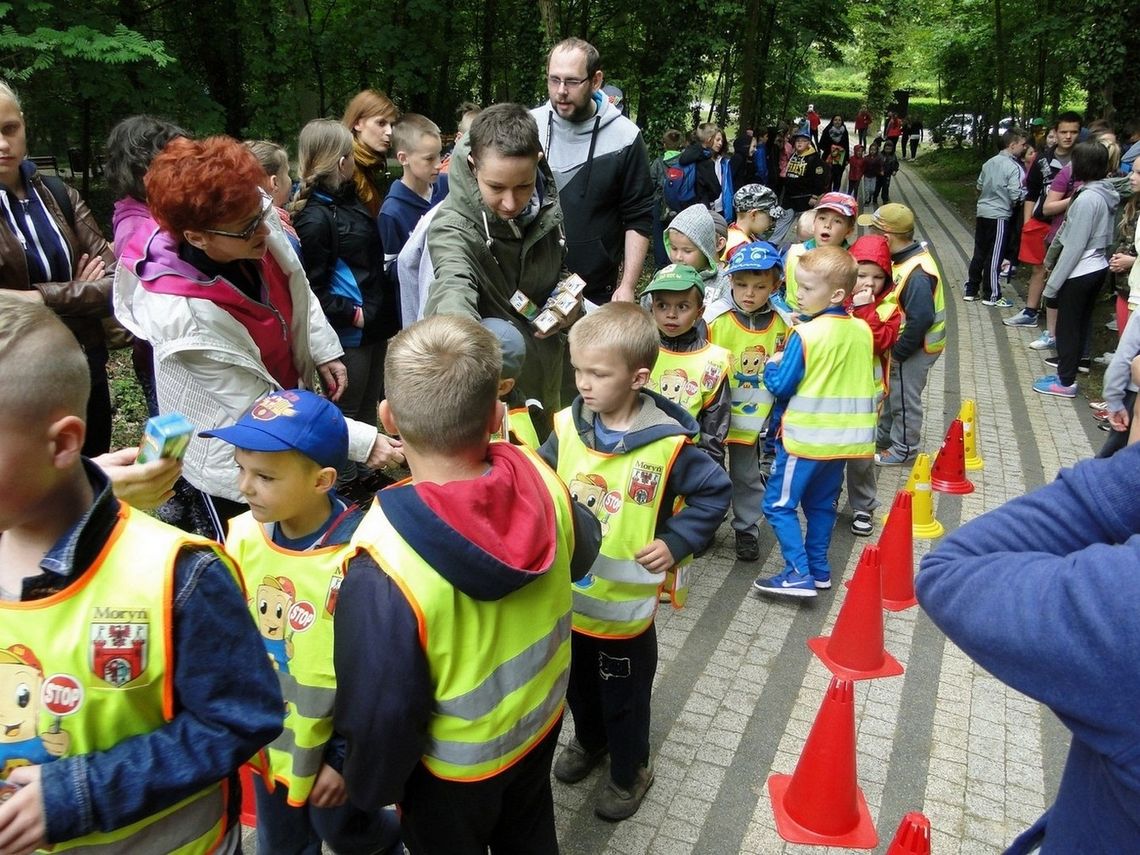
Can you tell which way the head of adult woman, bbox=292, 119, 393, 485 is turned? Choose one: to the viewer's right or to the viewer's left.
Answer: to the viewer's right

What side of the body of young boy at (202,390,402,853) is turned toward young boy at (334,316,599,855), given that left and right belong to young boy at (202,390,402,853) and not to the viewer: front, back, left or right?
left

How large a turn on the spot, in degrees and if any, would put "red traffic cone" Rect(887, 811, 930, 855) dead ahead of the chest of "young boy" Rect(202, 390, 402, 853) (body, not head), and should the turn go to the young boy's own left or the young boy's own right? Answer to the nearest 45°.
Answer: approximately 135° to the young boy's own left

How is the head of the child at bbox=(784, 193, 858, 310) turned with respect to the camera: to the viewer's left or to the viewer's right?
to the viewer's left

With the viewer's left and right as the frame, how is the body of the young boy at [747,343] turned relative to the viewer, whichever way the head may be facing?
facing the viewer

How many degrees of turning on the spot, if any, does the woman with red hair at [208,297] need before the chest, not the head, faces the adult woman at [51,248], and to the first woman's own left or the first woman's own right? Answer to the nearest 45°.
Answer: approximately 180°

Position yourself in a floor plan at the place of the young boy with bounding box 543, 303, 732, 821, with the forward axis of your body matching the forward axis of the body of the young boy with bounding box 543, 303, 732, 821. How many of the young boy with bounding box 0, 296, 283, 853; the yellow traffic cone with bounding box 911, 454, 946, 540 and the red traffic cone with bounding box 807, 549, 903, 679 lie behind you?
2

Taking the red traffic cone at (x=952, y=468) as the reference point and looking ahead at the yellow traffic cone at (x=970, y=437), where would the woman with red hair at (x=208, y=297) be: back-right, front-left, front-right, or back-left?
back-left

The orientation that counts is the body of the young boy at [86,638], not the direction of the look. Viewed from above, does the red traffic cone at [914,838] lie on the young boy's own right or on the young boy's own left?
on the young boy's own left

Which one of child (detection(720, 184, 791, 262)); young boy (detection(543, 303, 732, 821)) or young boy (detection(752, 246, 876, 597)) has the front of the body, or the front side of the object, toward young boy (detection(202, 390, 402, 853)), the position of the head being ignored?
young boy (detection(543, 303, 732, 821))

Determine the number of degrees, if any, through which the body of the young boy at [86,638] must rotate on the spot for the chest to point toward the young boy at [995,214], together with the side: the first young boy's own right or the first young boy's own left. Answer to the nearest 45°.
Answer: approximately 180°
